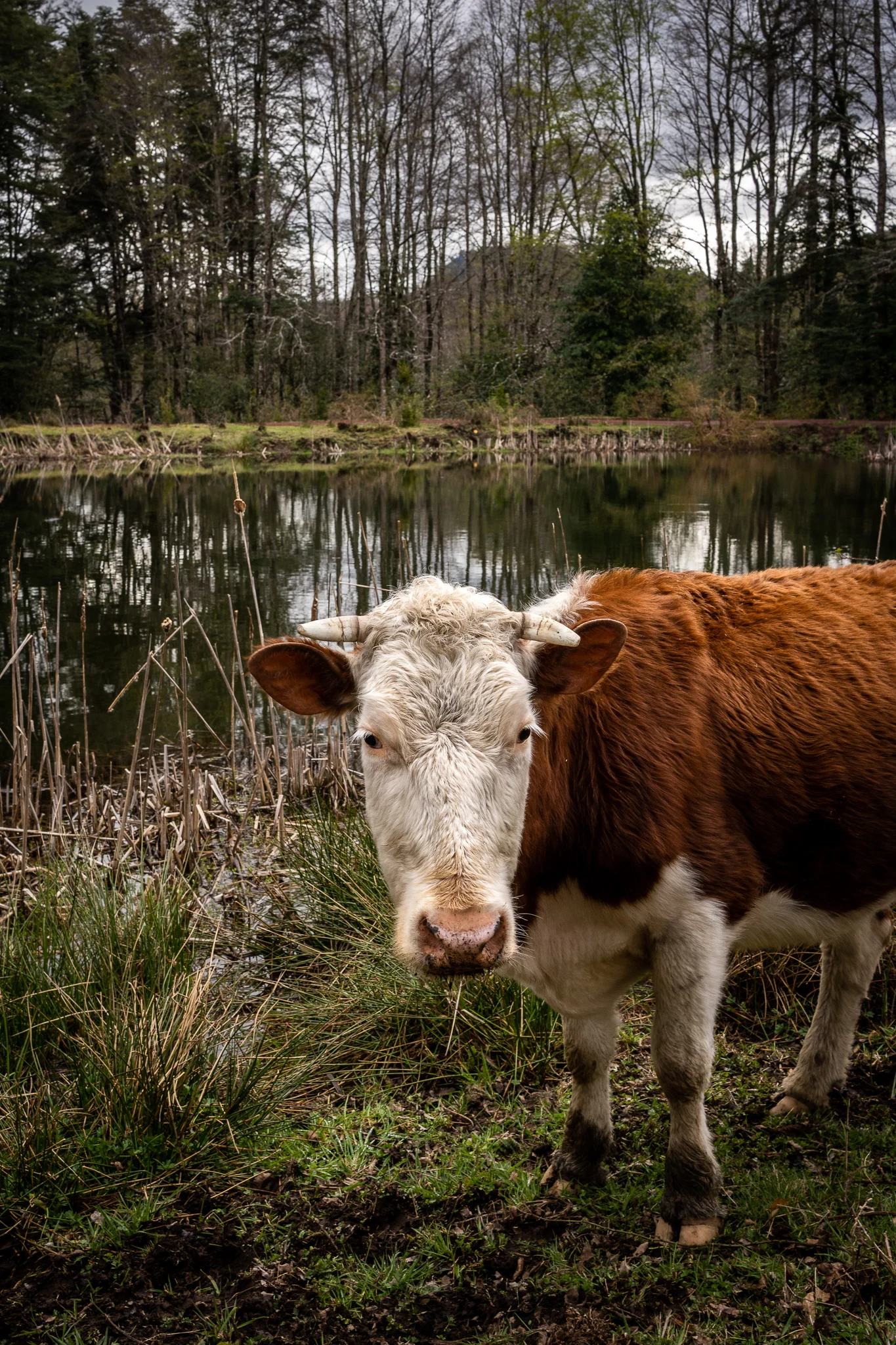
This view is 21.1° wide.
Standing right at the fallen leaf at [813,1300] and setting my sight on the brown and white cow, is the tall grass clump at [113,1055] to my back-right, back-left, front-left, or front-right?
front-left

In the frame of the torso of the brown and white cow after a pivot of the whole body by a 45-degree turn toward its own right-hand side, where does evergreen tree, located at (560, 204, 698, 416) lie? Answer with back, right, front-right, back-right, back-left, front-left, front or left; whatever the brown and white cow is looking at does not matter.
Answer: right

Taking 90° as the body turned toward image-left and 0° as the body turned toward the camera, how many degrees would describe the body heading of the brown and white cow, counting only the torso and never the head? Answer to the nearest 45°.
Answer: approximately 45°

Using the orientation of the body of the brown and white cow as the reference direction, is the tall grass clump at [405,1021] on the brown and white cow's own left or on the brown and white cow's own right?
on the brown and white cow's own right
